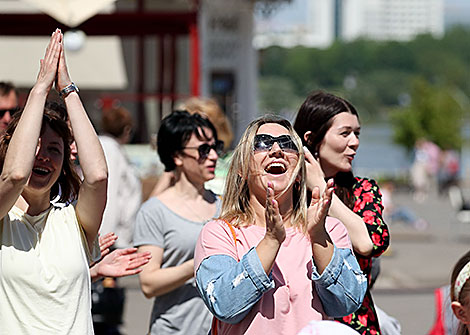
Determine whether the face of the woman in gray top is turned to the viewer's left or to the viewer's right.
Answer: to the viewer's right

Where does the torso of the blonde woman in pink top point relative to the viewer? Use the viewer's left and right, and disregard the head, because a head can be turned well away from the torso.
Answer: facing the viewer

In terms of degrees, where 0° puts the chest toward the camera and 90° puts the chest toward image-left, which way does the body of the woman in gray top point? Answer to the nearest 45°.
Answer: approximately 315°

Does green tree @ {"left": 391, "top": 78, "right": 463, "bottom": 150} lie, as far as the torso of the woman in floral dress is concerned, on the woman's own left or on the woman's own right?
on the woman's own left
